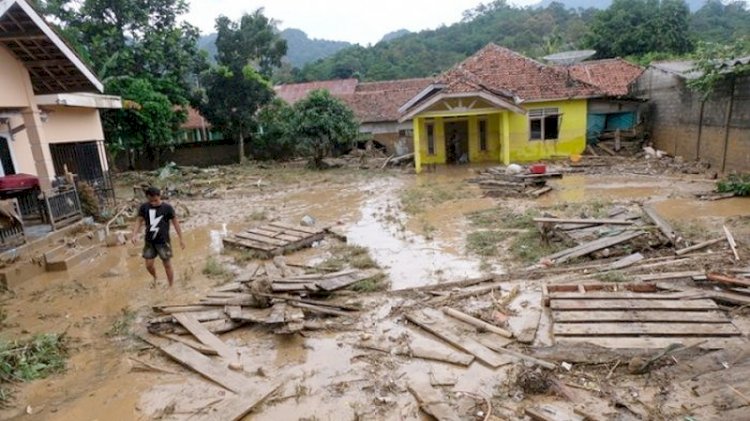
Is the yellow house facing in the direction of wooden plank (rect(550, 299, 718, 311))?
yes

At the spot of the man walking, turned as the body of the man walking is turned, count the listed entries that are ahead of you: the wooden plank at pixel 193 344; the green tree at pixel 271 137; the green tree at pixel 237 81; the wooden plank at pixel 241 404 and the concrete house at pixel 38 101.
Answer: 2

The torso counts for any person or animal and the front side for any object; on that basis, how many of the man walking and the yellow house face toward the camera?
2

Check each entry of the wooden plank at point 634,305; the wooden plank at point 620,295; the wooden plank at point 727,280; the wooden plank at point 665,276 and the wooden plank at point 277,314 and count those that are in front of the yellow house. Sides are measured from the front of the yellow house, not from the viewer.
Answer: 5

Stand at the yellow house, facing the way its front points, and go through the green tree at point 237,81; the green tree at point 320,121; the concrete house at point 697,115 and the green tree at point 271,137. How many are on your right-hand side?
3

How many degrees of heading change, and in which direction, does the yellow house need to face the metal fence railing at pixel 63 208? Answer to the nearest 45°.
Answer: approximately 45° to its right

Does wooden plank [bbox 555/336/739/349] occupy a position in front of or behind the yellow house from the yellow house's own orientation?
in front

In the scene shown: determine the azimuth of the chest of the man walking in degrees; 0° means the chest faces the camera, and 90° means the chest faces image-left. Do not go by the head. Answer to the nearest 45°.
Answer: approximately 0°

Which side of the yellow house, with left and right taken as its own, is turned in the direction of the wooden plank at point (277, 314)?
front

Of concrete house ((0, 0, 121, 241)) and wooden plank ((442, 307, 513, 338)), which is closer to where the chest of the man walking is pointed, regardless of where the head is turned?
the wooden plank

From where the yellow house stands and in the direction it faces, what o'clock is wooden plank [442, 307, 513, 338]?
The wooden plank is roughly at 12 o'clock from the yellow house.

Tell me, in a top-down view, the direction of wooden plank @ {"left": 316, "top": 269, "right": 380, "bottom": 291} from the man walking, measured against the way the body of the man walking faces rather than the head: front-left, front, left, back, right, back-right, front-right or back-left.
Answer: front-left

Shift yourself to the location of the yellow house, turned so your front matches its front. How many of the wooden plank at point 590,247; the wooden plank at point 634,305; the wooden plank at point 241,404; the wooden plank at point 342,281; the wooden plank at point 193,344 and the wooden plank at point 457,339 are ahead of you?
6

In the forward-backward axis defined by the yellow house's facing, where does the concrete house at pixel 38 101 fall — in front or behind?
in front

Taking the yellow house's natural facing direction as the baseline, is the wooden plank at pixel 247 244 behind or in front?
in front

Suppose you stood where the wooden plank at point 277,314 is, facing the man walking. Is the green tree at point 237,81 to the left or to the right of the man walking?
right

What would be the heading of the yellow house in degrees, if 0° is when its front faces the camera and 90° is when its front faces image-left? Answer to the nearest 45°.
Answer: approximately 0°
